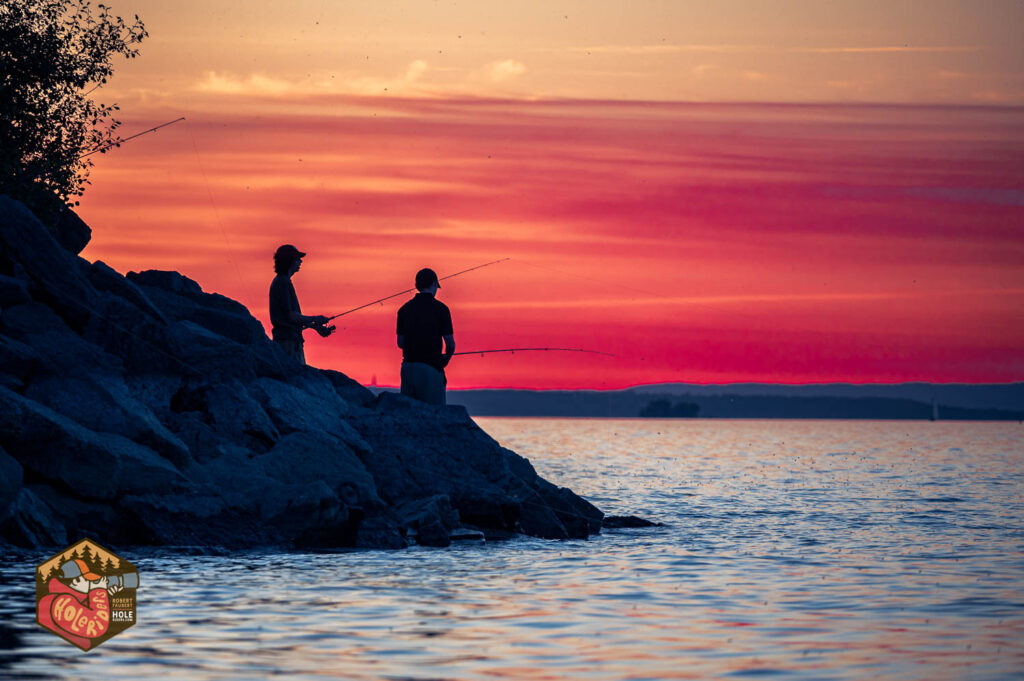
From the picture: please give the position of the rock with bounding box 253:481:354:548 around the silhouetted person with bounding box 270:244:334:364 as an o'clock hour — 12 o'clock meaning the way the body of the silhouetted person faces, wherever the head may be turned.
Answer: The rock is roughly at 3 o'clock from the silhouetted person.

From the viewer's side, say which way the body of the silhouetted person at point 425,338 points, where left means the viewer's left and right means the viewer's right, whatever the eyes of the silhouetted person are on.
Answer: facing away from the viewer and to the right of the viewer

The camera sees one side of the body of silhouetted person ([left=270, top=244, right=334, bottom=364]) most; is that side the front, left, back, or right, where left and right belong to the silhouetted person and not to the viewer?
right

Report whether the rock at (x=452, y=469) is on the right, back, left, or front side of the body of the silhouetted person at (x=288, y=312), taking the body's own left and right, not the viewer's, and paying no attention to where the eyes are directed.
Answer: front

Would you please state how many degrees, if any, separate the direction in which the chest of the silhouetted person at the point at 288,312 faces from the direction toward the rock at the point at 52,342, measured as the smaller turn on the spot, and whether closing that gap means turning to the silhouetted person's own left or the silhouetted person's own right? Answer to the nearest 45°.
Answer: approximately 135° to the silhouetted person's own right

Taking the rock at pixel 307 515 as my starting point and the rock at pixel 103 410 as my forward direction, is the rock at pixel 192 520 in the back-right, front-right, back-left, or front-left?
front-left

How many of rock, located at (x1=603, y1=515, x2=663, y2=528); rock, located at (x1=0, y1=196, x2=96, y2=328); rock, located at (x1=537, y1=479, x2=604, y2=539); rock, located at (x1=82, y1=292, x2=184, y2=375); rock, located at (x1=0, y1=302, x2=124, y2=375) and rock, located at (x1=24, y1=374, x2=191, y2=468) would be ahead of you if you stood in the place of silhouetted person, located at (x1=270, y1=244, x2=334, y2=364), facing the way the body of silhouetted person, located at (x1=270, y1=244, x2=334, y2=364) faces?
2

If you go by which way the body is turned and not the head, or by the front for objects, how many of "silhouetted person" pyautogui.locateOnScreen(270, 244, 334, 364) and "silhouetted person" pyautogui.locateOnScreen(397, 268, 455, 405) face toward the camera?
0

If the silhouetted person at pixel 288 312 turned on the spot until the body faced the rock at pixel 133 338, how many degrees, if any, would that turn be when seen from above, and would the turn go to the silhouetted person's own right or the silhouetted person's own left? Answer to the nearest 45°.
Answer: approximately 135° to the silhouetted person's own right

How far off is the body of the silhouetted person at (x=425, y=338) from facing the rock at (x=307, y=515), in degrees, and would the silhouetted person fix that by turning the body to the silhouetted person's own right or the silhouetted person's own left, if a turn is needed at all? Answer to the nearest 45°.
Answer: approximately 180°

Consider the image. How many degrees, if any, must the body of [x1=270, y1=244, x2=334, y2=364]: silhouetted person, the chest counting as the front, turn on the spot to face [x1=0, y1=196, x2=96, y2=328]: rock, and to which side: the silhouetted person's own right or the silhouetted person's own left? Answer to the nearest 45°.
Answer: approximately 180°

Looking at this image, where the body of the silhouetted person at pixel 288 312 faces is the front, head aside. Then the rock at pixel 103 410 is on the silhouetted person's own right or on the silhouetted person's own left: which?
on the silhouetted person's own right

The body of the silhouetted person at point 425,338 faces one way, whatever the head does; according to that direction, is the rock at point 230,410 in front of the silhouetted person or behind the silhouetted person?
behind

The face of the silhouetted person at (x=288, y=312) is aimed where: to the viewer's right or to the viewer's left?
to the viewer's right
